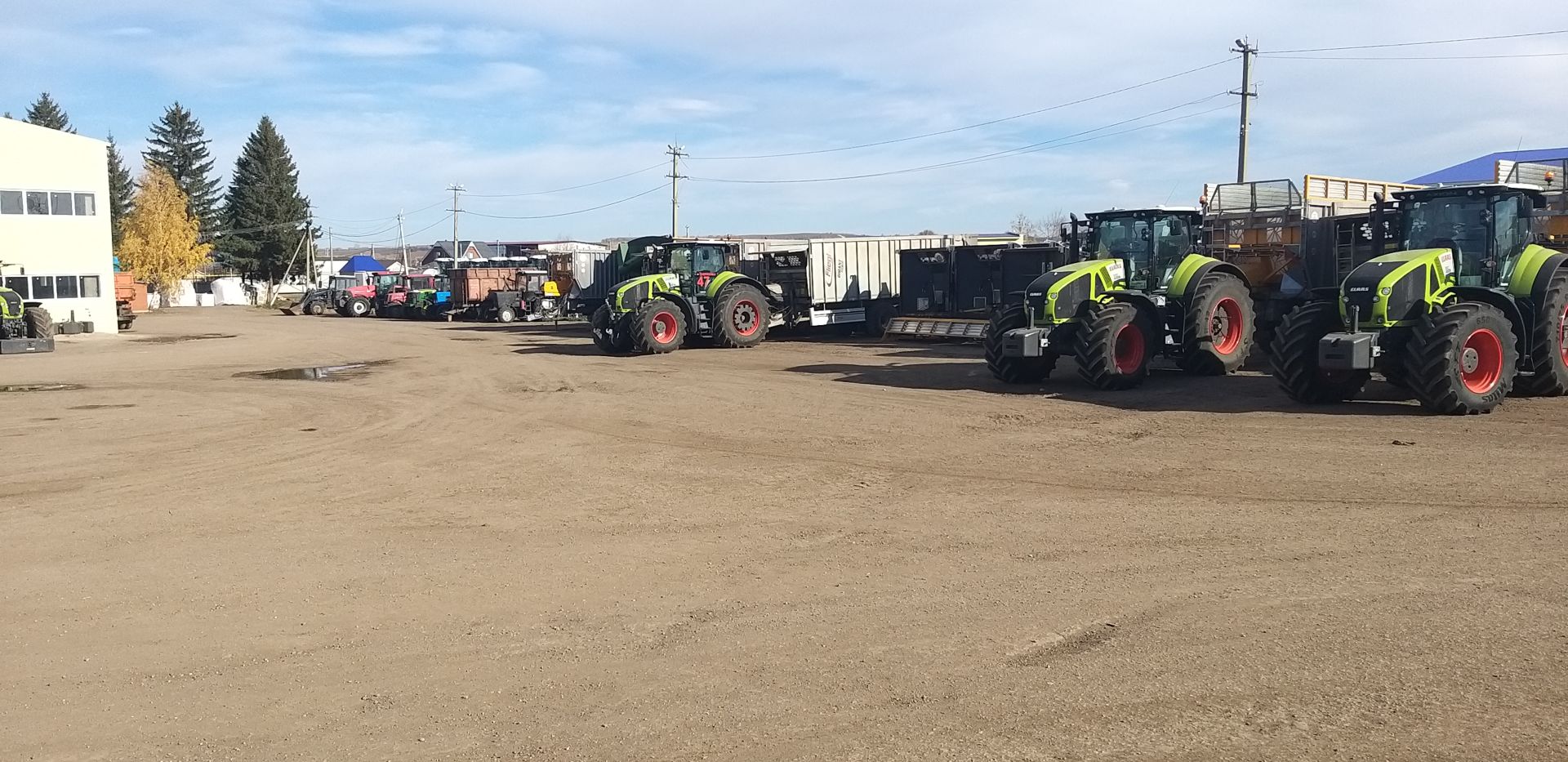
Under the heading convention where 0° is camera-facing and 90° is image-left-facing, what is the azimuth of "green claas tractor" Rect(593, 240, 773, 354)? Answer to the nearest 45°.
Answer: approximately 45°

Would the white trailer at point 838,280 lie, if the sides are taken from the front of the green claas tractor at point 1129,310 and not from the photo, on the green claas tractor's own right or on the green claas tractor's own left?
on the green claas tractor's own right

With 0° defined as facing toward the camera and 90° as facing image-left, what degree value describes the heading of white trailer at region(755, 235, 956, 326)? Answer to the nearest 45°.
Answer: approximately 45°

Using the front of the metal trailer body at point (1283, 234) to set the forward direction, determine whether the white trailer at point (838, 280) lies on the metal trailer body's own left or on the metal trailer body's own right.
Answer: on the metal trailer body's own right

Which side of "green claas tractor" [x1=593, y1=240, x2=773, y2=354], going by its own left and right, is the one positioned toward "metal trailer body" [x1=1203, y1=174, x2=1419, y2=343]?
left

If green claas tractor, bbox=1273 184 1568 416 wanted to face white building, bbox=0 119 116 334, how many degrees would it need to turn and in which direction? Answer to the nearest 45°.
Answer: approximately 45° to its right

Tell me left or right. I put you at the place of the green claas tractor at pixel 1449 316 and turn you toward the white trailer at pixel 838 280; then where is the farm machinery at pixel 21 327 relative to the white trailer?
left

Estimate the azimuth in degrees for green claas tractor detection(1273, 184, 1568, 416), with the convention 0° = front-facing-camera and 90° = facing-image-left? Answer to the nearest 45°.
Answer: approximately 45°

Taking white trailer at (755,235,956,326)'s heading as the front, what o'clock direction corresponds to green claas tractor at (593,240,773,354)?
The green claas tractor is roughly at 12 o'clock from the white trailer.

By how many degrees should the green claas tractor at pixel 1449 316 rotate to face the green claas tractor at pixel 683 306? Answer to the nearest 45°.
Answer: approximately 90° to its right
